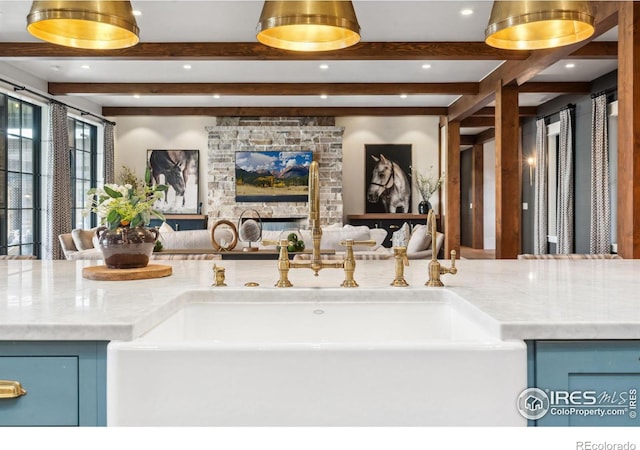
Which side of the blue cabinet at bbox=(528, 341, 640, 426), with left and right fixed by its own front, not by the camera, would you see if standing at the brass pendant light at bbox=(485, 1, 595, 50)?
back

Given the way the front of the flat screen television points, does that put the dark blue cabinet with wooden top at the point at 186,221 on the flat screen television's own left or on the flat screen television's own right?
on the flat screen television's own right

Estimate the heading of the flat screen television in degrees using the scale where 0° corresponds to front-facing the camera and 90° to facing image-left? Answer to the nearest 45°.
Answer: approximately 0°

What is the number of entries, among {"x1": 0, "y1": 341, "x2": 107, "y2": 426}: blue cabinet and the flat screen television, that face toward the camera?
2

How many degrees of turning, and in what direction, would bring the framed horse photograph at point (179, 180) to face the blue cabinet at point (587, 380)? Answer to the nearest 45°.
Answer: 0° — it already faces it

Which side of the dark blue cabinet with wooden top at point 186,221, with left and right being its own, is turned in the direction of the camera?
front

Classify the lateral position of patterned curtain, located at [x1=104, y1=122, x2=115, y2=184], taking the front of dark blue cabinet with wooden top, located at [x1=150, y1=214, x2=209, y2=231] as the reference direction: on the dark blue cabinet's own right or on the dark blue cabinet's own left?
on the dark blue cabinet's own right

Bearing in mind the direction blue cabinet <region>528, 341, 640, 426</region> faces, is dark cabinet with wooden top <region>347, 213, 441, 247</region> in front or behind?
behind

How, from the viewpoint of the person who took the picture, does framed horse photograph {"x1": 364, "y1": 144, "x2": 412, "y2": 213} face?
facing the viewer

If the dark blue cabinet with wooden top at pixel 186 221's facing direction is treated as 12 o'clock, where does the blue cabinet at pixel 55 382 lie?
The blue cabinet is roughly at 12 o'clock from the dark blue cabinet with wooden top.

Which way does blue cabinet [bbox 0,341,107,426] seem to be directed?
toward the camera

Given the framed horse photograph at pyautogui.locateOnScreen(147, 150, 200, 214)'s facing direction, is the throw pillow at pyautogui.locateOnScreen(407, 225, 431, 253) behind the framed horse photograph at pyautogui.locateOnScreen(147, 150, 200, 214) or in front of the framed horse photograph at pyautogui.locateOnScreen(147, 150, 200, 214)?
in front

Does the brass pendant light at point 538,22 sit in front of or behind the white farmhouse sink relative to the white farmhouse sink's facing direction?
behind

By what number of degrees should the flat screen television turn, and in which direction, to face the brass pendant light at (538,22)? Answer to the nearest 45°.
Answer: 0° — it already faces it

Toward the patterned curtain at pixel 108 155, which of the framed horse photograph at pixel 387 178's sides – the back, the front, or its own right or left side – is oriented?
right
